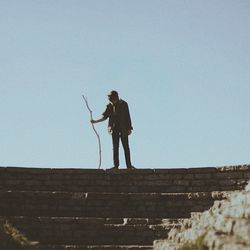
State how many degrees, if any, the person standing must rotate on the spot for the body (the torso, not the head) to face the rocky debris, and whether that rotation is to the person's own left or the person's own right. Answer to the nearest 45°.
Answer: approximately 45° to the person's own left

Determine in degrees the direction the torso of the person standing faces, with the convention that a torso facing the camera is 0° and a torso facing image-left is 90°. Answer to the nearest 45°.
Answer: approximately 45°
